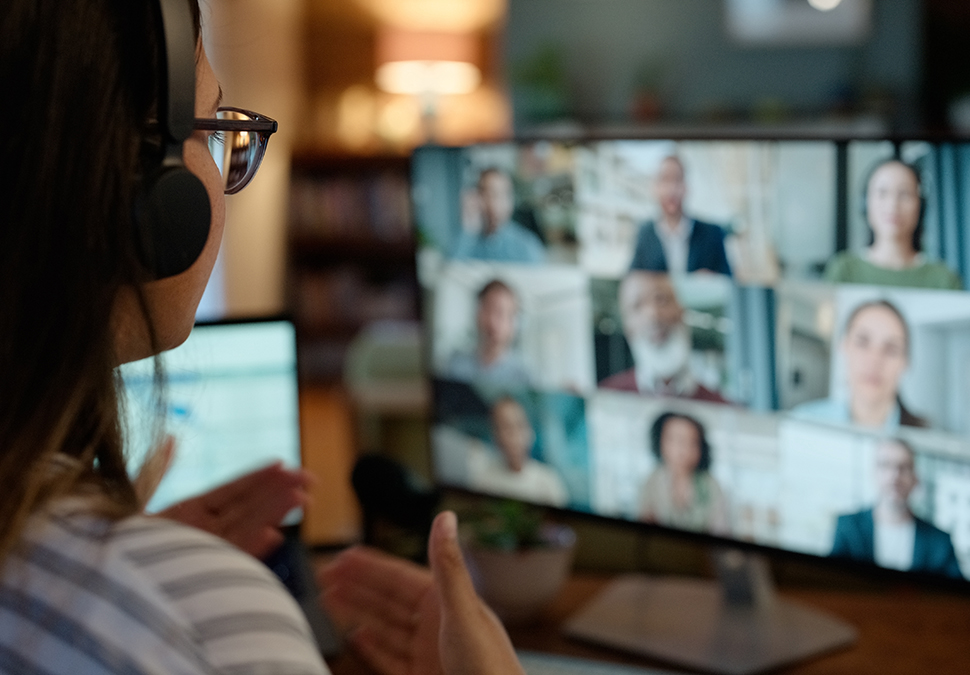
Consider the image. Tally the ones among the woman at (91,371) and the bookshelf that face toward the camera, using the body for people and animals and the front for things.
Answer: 1

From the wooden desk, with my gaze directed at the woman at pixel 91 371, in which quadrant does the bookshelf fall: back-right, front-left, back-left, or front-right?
back-right

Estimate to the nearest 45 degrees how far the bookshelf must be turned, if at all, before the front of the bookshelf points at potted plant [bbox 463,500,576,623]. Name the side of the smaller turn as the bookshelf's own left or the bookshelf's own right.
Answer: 0° — it already faces it

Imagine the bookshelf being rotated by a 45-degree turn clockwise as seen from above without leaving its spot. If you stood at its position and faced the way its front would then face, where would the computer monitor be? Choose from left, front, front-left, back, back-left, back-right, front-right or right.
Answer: front-left

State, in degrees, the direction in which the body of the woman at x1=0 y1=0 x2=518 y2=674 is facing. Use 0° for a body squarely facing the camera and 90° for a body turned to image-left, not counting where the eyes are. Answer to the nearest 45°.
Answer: approximately 225°

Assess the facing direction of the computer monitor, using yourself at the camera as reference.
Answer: facing the viewer and to the left of the viewer

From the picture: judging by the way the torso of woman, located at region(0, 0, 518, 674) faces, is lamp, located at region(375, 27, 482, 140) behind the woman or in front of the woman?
in front

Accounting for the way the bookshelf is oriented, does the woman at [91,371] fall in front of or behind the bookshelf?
in front

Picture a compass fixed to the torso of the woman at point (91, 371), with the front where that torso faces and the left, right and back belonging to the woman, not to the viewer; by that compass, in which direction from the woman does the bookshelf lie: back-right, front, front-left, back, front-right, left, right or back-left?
front-left

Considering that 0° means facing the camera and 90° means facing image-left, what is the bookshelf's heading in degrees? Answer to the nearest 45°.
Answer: approximately 0°

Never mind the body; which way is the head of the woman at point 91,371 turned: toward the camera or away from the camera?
away from the camera

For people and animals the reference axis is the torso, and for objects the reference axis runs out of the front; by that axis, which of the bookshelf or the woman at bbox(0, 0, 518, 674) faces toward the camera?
the bookshelf
